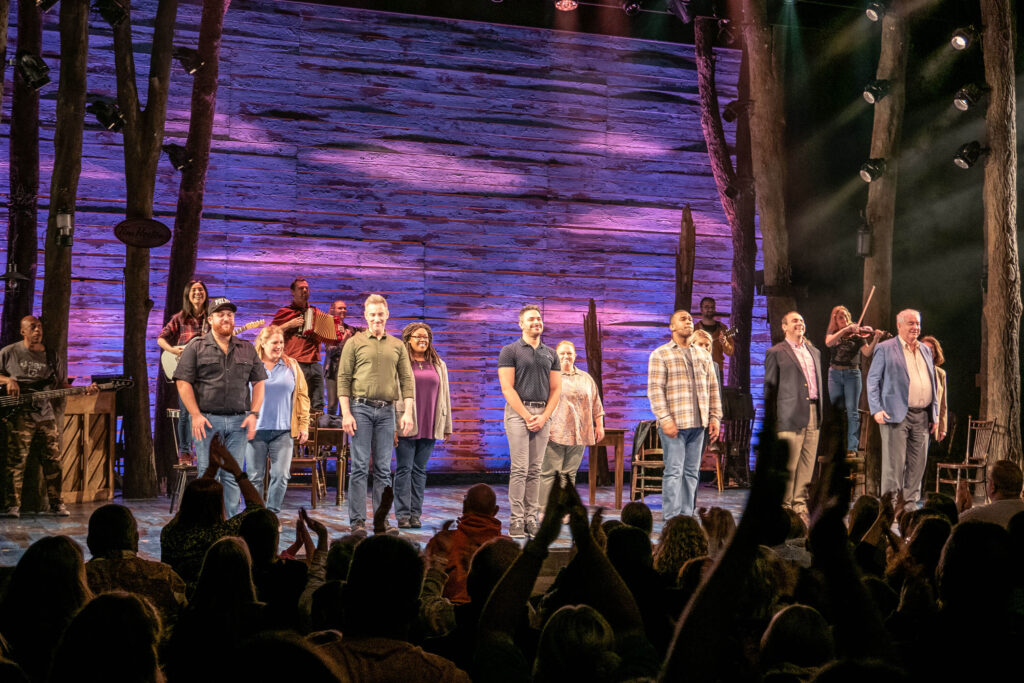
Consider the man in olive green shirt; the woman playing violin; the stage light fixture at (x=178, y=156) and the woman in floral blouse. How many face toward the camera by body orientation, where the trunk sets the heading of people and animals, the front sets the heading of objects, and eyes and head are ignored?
3

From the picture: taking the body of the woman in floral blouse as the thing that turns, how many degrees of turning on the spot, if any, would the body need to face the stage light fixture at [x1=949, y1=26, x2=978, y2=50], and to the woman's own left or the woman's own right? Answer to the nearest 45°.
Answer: approximately 135° to the woman's own left

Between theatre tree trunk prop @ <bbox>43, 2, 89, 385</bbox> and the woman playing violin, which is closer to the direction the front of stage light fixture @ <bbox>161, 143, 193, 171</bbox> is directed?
the woman playing violin

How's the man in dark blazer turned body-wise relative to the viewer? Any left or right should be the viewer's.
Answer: facing the viewer and to the right of the viewer

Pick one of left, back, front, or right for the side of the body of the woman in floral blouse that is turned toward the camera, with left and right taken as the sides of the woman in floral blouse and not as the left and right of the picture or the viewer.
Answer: front

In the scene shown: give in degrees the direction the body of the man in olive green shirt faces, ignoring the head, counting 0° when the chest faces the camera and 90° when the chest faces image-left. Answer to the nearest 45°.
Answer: approximately 0°

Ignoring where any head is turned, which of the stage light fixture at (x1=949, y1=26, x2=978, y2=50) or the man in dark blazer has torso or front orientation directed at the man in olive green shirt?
the stage light fixture

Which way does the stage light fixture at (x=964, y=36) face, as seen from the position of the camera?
facing the viewer and to the left of the viewer

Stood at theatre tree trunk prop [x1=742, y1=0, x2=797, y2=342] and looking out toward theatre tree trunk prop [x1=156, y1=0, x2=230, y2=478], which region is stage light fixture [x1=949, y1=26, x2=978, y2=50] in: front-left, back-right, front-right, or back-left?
back-left

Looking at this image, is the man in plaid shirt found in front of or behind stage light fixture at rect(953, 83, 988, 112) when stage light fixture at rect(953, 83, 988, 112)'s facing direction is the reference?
in front

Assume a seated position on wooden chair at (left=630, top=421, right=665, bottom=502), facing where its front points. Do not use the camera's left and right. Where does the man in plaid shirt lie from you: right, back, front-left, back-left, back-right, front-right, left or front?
front-left

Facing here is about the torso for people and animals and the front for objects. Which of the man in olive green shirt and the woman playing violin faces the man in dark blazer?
the woman playing violin

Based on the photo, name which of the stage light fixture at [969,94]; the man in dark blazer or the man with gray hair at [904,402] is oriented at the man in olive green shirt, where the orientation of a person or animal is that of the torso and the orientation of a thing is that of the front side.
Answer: the stage light fixture
